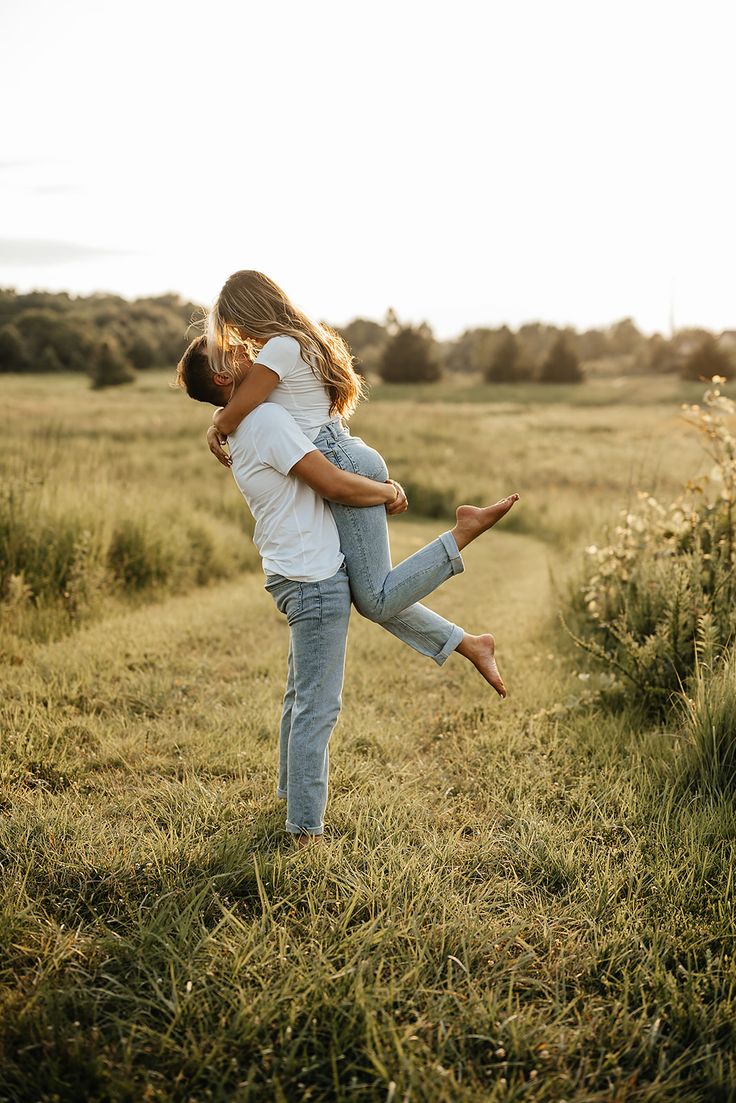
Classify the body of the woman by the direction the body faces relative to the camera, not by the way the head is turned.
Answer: to the viewer's left

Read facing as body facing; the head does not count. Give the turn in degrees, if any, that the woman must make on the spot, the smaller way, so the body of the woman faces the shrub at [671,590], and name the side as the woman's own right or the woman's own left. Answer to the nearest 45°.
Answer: approximately 135° to the woman's own right

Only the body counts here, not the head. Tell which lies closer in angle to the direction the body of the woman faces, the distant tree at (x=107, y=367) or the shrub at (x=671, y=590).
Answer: the distant tree

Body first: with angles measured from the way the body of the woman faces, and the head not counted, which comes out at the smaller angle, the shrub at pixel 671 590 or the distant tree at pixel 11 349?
the distant tree
